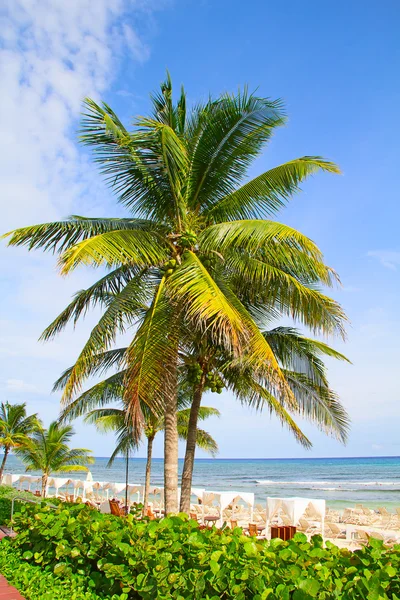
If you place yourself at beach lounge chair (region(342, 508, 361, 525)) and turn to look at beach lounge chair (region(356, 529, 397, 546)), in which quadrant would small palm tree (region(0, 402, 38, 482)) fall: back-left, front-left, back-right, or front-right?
back-right

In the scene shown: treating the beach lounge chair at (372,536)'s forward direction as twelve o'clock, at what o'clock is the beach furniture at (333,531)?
The beach furniture is roughly at 8 o'clock from the beach lounge chair.
